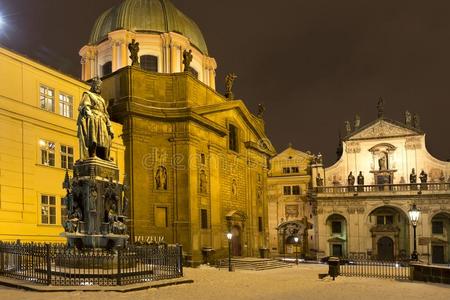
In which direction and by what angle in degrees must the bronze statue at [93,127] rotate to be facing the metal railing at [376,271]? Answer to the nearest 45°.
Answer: approximately 90° to its left

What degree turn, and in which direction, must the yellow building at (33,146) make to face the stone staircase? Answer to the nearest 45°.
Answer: approximately 90° to its left

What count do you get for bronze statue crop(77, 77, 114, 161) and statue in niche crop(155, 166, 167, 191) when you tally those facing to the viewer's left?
0

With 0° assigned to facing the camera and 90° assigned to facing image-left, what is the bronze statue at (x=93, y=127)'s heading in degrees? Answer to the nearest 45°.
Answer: approximately 315°

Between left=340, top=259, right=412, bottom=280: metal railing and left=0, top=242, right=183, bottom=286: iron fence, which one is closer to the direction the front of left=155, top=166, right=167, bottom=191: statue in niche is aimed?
the iron fence

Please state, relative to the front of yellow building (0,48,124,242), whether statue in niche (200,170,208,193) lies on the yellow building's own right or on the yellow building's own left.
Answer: on the yellow building's own left

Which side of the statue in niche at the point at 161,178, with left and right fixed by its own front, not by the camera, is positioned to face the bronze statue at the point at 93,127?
front

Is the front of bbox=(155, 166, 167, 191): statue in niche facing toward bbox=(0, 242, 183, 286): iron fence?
yes

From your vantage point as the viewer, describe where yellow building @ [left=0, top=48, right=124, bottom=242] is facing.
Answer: facing the viewer and to the right of the viewer

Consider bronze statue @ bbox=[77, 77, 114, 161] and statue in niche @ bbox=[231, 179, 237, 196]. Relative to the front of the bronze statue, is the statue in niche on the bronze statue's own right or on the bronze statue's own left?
on the bronze statue's own left

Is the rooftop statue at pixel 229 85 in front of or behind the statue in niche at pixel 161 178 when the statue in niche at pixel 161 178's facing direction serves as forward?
behind

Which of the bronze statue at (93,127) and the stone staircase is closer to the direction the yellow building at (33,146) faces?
the bronze statue

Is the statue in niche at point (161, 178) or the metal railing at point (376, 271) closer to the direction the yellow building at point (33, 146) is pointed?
the metal railing

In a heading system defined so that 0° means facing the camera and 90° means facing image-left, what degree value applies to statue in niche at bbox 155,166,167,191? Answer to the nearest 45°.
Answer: approximately 0°
